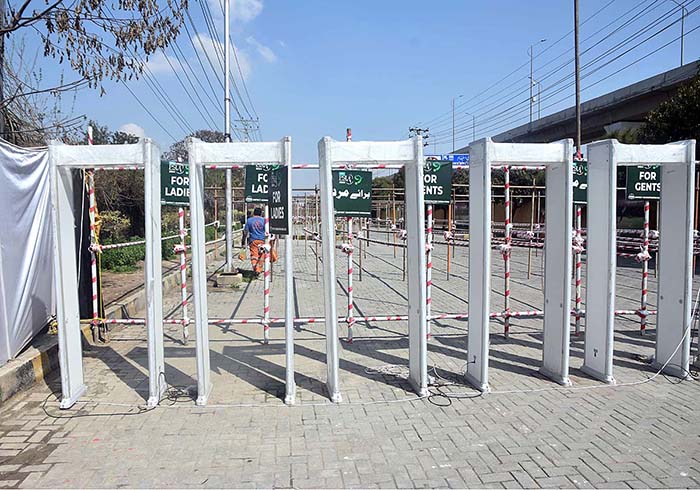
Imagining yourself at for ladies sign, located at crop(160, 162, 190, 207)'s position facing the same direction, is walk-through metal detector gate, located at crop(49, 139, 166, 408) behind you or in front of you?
in front

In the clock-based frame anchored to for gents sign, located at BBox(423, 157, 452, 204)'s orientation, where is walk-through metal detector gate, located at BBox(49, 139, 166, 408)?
The walk-through metal detector gate is roughly at 2 o'clock from the for gents sign.

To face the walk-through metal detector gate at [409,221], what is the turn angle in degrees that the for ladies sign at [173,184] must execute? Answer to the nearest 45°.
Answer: approximately 45° to its left

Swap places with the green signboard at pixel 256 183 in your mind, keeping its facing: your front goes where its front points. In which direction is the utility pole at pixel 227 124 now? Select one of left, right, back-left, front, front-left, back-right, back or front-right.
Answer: back

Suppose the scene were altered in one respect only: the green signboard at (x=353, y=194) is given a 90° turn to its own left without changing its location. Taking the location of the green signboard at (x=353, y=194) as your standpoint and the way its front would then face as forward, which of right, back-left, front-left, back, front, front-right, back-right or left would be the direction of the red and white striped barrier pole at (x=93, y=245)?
back

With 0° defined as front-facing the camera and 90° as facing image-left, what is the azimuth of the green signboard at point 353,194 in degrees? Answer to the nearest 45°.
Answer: approximately 0°

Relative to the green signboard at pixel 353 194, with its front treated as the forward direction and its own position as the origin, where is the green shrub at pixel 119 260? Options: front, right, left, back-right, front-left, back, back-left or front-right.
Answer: back-right

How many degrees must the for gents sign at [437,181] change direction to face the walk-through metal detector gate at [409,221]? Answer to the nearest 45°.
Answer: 0° — it already faces it

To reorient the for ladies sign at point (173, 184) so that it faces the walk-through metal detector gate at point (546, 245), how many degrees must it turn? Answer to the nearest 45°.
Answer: approximately 45° to its left
